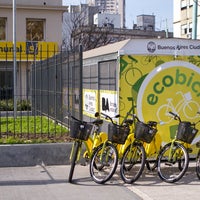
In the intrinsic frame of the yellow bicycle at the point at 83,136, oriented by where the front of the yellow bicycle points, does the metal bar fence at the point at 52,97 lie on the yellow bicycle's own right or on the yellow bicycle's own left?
on the yellow bicycle's own right

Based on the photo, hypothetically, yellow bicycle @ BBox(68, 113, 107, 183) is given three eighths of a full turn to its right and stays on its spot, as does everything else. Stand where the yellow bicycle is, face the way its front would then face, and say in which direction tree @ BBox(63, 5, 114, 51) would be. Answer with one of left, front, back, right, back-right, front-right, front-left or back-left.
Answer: front

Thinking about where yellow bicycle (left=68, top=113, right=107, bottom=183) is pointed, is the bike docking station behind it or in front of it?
behind

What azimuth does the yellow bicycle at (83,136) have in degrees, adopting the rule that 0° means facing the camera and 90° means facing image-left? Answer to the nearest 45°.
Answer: approximately 45°
